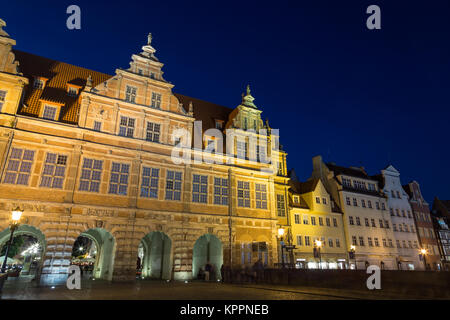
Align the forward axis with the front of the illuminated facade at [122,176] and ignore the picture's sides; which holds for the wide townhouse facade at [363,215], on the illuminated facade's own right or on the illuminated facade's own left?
on the illuminated facade's own left

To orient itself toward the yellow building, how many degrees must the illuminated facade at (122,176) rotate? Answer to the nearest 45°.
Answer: approximately 45° to its left

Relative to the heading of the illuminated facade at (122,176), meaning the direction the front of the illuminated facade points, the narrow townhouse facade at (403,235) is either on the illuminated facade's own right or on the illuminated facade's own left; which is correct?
on the illuminated facade's own left

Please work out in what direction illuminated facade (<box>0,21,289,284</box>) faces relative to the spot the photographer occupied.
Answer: facing the viewer and to the right of the viewer
